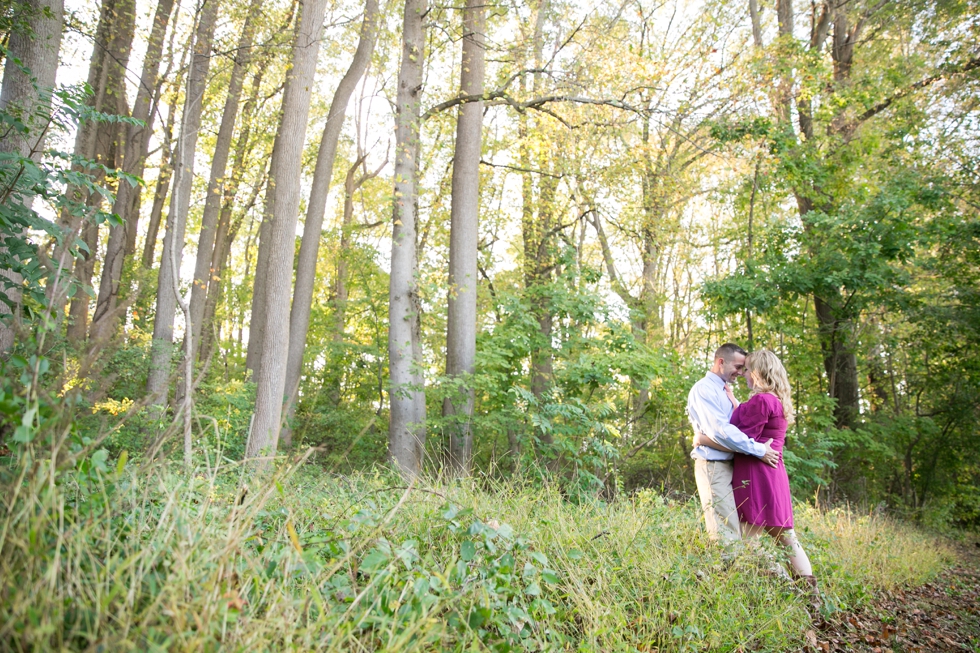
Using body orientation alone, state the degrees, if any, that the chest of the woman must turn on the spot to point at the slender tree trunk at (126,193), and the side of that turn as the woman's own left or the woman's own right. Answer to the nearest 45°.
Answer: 0° — they already face it

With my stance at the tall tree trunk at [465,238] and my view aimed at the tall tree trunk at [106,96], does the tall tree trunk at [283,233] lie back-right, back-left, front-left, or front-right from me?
front-left

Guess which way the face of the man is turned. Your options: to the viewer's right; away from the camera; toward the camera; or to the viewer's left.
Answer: to the viewer's right

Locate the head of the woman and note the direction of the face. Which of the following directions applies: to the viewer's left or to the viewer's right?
to the viewer's left

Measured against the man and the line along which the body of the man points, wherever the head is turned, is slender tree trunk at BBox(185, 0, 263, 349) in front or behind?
behind

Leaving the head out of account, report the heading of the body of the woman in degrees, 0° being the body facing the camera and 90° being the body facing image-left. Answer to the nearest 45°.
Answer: approximately 90°

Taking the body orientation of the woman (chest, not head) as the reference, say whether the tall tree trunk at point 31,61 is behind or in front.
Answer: in front

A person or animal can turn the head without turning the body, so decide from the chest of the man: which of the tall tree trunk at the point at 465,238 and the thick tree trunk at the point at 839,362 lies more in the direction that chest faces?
the thick tree trunk

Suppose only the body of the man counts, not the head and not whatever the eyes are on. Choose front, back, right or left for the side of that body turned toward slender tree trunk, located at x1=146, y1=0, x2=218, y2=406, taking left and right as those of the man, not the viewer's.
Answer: back

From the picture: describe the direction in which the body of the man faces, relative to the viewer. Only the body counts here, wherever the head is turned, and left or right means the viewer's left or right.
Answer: facing to the right of the viewer

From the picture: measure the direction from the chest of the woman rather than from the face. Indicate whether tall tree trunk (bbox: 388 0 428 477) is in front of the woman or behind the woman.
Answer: in front

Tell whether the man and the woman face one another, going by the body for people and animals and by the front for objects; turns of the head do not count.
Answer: yes

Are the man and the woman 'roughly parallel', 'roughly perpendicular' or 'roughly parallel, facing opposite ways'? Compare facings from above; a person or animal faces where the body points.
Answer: roughly parallel, facing opposite ways

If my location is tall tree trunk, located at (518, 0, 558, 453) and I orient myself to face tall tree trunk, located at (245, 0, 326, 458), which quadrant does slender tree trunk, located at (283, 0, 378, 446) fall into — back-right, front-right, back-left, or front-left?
front-right
